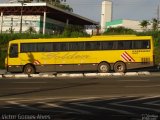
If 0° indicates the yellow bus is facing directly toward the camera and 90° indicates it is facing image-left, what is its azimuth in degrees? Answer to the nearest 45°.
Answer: approximately 90°
